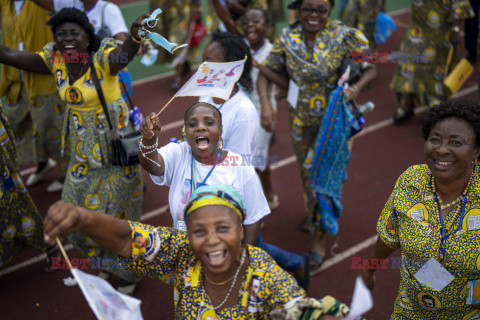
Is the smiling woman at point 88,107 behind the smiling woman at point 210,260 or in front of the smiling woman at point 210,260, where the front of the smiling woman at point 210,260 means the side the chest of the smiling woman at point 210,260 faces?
behind

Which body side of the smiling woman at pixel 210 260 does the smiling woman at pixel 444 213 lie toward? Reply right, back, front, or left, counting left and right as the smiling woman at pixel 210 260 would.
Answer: left

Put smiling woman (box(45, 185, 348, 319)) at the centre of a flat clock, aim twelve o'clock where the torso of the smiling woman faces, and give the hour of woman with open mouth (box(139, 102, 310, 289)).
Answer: The woman with open mouth is roughly at 6 o'clock from the smiling woman.

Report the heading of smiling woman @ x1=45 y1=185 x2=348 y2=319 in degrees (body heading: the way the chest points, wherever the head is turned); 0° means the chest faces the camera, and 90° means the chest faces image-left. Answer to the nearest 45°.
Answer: approximately 0°
